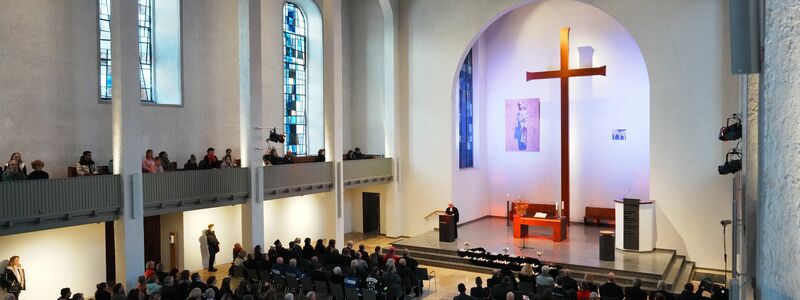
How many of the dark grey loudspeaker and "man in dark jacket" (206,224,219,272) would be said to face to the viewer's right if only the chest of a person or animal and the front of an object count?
1

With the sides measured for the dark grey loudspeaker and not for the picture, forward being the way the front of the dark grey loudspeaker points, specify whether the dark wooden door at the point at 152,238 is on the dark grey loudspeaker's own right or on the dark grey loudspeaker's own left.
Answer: on the dark grey loudspeaker's own right

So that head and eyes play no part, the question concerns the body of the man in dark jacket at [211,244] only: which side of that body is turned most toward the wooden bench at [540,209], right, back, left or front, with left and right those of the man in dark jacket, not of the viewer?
front

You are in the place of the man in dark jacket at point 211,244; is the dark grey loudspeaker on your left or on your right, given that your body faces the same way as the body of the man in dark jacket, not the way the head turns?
on your right

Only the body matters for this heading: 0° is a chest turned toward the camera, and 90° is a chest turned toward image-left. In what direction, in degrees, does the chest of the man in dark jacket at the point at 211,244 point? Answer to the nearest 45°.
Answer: approximately 270°

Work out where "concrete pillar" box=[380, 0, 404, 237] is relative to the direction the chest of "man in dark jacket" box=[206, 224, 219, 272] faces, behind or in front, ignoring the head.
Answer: in front

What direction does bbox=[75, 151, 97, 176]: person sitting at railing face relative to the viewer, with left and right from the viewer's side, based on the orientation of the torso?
facing the viewer and to the right of the viewer
